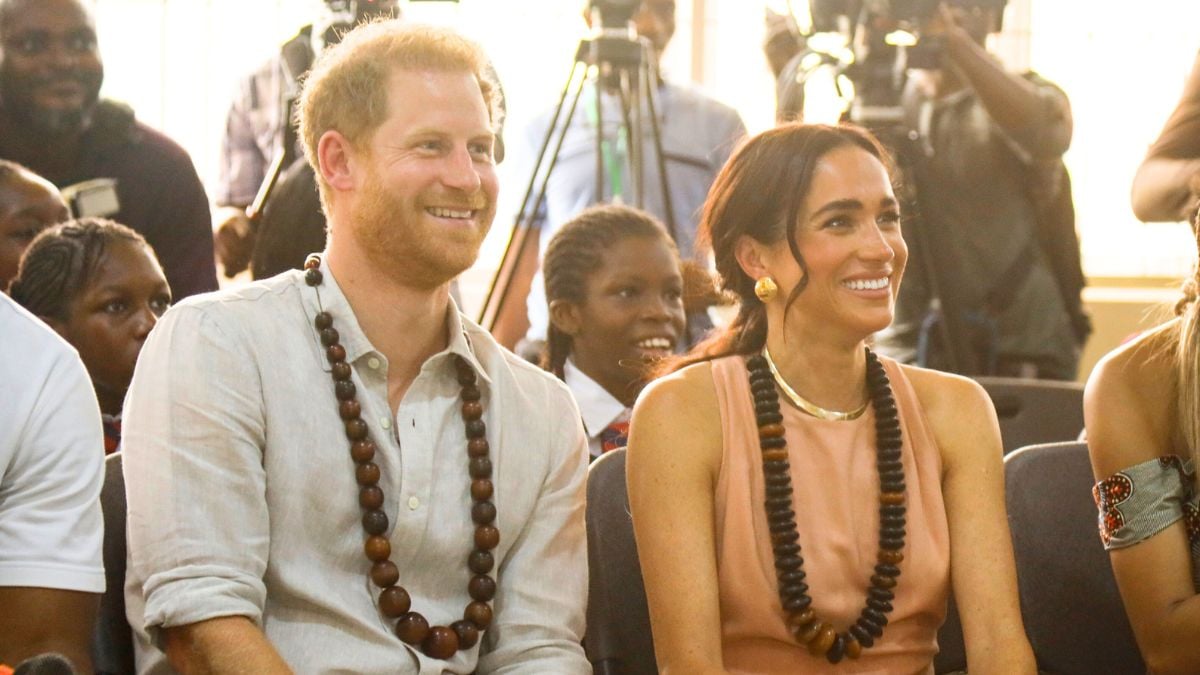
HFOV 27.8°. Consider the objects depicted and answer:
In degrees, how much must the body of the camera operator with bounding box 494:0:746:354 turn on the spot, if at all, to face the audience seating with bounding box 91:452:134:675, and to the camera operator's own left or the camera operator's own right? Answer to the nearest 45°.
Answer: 0° — they already face it

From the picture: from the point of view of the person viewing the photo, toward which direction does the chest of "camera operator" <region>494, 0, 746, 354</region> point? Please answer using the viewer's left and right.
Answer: facing the viewer

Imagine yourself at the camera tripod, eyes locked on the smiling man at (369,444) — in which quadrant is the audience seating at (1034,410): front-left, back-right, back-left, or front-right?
front-left

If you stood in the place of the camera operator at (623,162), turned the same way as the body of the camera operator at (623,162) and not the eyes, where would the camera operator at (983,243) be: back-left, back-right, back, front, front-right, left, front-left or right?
left

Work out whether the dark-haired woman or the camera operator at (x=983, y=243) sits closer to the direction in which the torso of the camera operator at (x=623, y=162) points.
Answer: the dark-haired woman

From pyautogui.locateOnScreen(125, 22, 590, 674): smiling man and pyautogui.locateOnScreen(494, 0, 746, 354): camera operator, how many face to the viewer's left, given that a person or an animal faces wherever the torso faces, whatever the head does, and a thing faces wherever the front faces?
0

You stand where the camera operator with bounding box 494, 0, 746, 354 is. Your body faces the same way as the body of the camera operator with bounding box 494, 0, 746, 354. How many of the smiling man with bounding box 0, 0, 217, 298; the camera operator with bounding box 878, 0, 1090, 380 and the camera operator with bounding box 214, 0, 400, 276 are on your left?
1

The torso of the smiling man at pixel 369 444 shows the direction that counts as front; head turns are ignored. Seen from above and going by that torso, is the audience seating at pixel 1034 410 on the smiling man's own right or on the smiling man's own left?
on the smiling man's own left

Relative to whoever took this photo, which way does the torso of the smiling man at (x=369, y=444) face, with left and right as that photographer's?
facing the viewer and to the right of the viewer

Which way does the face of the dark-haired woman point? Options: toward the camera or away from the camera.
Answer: toward the camera

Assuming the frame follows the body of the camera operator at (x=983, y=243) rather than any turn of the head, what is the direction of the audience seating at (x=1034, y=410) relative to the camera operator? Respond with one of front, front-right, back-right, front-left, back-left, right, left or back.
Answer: front-left

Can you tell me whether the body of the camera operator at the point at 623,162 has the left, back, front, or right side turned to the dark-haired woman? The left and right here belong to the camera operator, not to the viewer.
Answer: front

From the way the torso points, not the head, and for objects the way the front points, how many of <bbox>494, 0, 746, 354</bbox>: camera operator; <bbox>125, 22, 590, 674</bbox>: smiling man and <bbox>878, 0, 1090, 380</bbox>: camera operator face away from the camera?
0

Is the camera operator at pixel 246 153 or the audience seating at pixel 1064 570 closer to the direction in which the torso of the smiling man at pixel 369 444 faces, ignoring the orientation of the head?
the audience seating

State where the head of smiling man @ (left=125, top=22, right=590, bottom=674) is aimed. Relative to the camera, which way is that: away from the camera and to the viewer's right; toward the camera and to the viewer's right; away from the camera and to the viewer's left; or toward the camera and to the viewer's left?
toward the camera and to the viewer's right

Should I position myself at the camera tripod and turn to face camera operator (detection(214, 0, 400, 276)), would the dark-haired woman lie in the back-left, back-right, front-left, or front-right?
back-left
